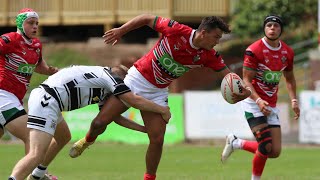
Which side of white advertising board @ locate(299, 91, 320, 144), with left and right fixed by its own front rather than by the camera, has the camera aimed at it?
front

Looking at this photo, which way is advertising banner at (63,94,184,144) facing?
toward the camera

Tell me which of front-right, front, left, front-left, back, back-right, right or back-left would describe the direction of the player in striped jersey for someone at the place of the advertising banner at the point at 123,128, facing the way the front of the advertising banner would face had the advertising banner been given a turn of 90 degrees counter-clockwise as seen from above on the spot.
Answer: right

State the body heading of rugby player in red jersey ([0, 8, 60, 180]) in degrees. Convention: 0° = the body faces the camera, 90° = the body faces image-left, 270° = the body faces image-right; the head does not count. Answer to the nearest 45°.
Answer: approximately 315°

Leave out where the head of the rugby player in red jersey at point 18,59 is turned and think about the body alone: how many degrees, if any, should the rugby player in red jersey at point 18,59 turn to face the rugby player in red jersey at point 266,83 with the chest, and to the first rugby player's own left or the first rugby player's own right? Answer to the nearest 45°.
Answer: approximately 45° to the first rugby player's own left

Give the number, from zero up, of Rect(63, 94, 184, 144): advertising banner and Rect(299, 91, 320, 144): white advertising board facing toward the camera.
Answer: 2

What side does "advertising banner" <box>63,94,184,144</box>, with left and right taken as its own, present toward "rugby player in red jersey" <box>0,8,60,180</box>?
front

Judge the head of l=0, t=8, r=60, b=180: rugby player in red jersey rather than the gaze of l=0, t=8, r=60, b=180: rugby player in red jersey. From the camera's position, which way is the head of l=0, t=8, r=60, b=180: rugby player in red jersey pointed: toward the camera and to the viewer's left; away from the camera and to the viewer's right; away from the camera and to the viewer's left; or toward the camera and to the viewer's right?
toward the camera and to the viewer's right

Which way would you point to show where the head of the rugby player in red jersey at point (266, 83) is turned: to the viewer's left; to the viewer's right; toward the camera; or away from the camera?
toward the camera

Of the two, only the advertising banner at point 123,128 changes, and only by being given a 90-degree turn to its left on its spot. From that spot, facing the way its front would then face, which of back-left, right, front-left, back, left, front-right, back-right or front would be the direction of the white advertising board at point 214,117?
front

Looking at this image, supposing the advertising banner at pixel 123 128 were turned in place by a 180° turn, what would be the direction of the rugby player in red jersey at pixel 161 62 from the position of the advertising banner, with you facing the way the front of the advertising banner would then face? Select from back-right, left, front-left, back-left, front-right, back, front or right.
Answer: back

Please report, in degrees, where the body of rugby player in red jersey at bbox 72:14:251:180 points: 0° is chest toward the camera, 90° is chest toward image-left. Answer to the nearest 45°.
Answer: approximately 315°
